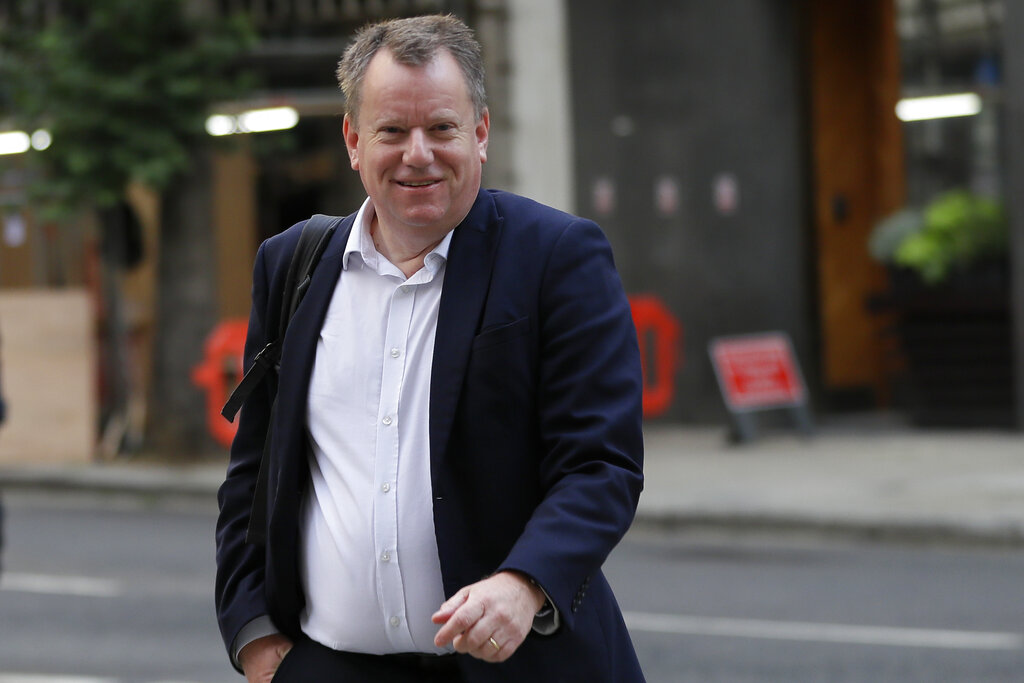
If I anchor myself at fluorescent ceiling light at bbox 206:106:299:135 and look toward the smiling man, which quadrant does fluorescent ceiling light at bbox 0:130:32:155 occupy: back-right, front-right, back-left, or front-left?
back-right

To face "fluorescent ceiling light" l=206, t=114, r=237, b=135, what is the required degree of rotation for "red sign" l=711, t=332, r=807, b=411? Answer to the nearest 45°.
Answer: approximately 90° to its right

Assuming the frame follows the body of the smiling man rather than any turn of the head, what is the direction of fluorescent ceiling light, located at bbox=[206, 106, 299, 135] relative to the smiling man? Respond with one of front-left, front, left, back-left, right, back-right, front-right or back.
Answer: back-right

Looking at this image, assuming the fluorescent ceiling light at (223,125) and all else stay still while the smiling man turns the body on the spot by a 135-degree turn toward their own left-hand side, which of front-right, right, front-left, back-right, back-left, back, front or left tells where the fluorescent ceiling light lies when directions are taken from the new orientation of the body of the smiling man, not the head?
left

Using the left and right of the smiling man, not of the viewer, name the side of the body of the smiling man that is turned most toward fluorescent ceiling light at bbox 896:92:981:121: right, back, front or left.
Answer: back

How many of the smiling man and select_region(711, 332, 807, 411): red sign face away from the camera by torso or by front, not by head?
0

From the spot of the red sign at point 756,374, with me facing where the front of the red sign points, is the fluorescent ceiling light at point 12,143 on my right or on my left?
on my right

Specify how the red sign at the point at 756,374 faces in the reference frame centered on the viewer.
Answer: facing the viewer

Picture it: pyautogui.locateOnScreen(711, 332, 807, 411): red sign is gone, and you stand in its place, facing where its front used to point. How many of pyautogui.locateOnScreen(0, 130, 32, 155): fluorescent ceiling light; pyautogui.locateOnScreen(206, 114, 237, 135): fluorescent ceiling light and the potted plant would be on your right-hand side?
2

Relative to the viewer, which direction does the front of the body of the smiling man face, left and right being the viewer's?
facing the viewer and to the left of the viewer

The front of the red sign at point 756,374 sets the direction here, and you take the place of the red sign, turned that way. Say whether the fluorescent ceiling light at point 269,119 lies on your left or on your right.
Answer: on your right

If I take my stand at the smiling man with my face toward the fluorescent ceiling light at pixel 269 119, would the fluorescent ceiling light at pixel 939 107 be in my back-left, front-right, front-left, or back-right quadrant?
front-right

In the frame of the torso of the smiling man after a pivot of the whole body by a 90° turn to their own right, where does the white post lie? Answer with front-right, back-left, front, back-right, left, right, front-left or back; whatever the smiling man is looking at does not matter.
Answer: front-right
